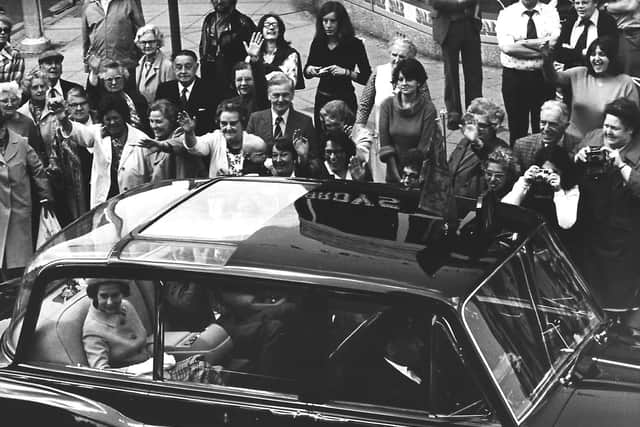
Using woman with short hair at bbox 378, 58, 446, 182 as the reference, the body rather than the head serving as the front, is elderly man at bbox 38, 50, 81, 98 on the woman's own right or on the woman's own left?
on the woman's own right

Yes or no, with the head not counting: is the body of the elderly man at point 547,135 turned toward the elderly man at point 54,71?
no

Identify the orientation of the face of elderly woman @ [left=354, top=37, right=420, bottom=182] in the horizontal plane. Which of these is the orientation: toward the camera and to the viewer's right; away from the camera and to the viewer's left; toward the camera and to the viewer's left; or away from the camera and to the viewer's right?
toward the camera and to the viewer's left

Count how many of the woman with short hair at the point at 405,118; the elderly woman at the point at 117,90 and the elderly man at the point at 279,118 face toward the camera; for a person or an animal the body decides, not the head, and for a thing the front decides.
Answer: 3

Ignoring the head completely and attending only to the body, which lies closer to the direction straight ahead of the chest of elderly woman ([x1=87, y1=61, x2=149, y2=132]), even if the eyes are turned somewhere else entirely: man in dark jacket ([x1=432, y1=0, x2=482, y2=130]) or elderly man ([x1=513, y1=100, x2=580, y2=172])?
the elderly man

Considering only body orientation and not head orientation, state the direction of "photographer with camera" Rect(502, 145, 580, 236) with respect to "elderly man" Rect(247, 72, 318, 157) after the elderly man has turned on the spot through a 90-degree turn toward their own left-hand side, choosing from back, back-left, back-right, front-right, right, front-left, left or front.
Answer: front-right

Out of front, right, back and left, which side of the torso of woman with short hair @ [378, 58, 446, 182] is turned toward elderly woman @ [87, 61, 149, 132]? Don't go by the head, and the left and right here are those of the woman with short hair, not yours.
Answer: right

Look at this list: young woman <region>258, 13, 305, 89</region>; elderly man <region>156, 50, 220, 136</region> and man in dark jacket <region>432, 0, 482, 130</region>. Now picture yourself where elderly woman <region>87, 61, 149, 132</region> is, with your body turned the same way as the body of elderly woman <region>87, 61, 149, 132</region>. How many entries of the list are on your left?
3

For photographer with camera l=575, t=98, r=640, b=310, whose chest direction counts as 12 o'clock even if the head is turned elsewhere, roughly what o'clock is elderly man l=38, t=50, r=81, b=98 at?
The elderly man is roughly at 2 o'clock from the photographer with camera.

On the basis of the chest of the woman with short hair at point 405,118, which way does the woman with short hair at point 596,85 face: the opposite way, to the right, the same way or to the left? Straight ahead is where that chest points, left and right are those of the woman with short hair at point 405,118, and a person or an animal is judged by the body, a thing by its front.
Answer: the same way

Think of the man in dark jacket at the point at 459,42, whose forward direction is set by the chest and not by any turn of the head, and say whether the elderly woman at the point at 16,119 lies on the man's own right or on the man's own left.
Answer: on the man's own right

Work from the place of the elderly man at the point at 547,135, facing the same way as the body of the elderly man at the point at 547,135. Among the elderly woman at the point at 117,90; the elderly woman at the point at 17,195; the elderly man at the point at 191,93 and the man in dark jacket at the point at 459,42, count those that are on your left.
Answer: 0

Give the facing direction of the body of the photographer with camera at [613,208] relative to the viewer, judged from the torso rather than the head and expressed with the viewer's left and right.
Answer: facing the viewer and to the left of the viewer

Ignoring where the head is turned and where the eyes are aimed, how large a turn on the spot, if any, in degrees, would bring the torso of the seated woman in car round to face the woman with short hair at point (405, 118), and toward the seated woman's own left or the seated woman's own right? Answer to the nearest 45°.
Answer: approximately 90° to the seated woman's own left

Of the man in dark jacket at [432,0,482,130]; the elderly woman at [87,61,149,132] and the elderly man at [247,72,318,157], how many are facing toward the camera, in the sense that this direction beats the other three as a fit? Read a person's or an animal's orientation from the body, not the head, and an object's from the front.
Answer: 3

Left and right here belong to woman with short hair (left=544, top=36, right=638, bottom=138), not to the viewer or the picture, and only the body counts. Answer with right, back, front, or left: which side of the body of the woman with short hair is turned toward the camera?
front

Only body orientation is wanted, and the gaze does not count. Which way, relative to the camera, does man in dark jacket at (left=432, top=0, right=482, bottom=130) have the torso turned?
toward the camera

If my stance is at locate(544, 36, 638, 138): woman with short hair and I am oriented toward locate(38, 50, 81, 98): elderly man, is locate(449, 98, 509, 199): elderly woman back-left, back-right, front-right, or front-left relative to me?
front-left

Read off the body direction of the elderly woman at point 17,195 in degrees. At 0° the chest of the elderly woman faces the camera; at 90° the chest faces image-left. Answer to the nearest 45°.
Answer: approximately 0°
